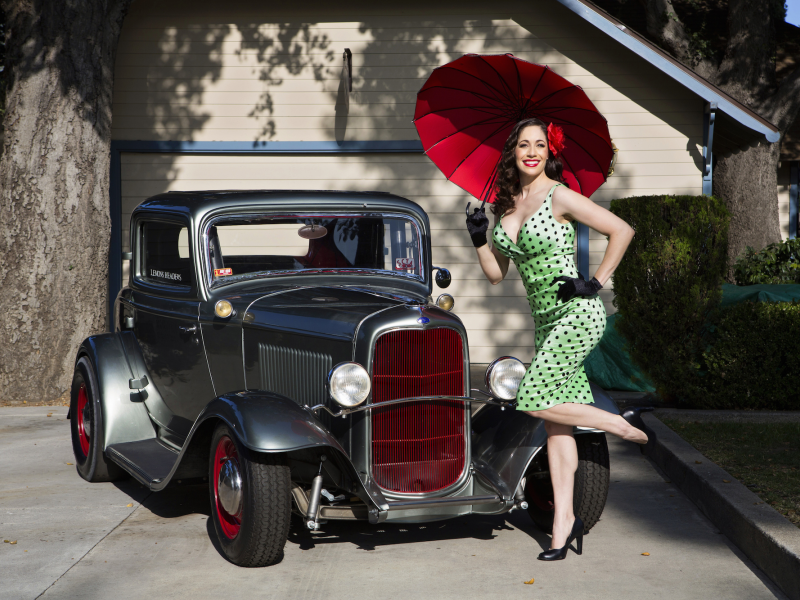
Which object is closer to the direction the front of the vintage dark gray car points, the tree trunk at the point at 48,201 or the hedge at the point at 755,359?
the hedge

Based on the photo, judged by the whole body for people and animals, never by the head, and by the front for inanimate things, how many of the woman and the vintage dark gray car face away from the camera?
0

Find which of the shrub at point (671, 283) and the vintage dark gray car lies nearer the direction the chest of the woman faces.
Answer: the vintage dark gray car

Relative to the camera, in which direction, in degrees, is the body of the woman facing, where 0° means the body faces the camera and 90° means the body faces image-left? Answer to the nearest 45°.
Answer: approximately 45°

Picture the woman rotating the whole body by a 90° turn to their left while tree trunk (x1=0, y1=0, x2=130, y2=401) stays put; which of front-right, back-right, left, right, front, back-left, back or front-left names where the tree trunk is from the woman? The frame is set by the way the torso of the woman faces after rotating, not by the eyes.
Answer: back

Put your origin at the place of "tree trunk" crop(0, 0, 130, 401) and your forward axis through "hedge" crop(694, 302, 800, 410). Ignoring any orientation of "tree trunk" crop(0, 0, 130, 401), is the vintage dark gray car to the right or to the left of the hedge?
right

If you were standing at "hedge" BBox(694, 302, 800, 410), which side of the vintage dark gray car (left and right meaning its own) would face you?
left

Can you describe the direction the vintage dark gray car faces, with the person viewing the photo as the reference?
facing the viewer and to the right of the viewer

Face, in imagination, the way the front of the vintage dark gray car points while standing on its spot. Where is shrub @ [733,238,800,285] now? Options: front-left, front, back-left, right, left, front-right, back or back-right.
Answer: left
